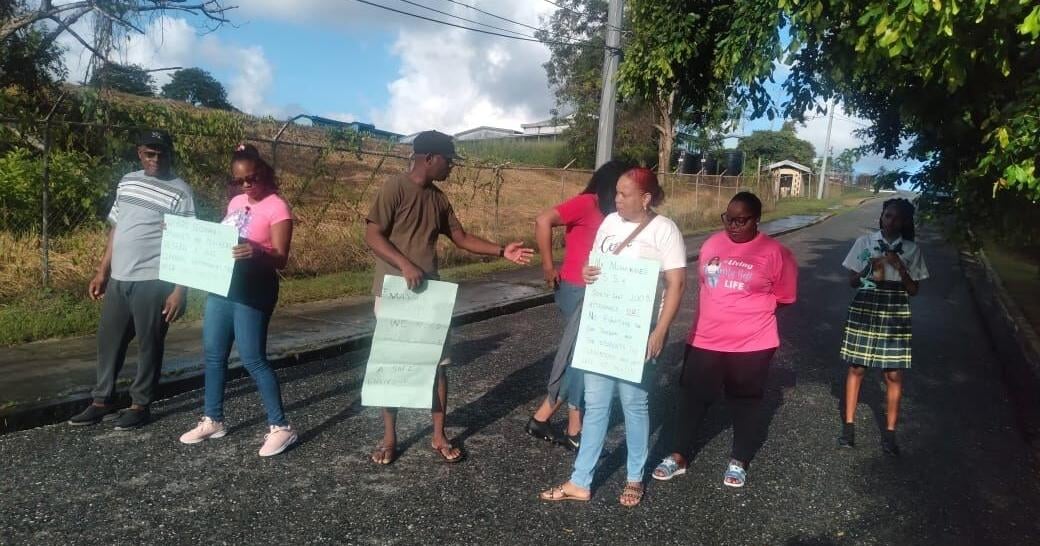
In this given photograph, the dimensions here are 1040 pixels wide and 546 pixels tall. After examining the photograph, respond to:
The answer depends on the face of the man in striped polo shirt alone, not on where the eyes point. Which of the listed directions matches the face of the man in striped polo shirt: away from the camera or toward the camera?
toward the camera

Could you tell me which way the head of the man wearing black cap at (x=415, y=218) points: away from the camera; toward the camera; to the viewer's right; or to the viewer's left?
to the viewer's right

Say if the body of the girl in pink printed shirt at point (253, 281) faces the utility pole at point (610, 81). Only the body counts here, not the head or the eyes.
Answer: no

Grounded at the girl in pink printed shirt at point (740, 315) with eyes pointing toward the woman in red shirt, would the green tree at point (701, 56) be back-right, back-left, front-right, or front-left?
front-right

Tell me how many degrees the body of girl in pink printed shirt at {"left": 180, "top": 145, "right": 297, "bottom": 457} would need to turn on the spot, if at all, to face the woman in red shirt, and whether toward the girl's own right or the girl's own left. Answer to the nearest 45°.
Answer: approximately 135° to the girl's own left

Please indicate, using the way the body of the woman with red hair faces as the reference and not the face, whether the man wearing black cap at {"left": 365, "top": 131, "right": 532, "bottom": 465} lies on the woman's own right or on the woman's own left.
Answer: on the woman's own right

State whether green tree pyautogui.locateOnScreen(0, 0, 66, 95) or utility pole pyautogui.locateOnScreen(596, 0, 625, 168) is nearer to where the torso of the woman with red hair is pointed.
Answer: the green tree

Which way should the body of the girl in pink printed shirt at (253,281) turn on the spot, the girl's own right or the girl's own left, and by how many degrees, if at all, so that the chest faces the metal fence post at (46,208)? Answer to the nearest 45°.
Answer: approximately 90° to the girl's own right

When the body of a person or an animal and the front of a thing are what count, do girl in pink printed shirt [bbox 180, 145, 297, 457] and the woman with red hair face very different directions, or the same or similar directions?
same or similar directions

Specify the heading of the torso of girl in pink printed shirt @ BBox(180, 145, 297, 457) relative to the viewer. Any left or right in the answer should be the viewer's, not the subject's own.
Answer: facing the viewer and to the left of the viewer

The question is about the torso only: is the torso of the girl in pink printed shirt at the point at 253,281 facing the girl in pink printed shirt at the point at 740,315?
no

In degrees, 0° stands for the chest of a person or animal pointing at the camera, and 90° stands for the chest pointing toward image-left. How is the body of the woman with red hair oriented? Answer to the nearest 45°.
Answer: approximately 45°

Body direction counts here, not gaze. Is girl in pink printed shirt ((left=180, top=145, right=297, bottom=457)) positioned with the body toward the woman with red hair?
no

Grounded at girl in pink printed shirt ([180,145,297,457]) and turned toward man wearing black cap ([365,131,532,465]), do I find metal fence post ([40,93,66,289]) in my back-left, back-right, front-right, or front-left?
back-left

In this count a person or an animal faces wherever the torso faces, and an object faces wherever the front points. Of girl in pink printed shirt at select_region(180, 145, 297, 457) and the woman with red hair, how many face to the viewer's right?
0

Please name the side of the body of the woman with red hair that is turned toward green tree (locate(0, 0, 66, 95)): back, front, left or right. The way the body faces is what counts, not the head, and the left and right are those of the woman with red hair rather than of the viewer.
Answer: right

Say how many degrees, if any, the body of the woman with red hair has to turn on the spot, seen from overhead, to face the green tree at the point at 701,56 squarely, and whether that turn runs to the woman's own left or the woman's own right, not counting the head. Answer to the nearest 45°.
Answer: approximately 135° to the woman's own right

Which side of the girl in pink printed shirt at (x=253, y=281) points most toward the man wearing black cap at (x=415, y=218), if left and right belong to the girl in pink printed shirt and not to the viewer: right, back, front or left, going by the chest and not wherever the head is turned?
left
